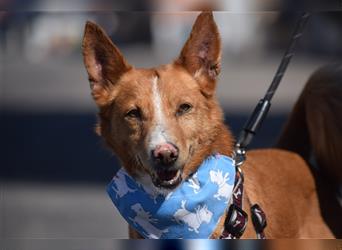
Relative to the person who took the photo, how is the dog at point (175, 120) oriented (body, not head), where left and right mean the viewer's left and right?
facing the viewer and to the left of the viewer
